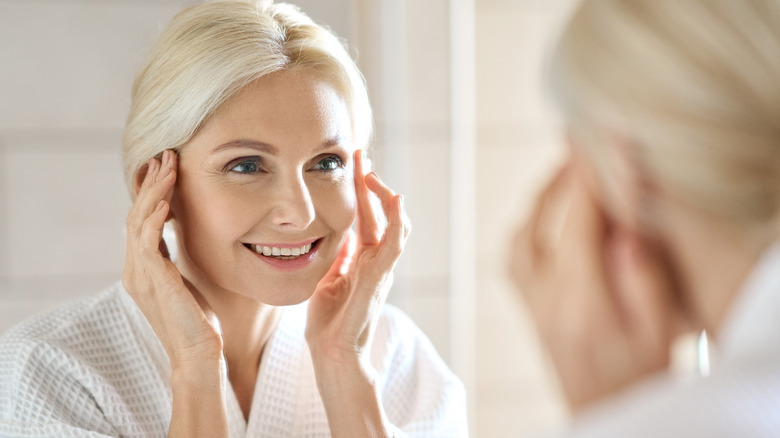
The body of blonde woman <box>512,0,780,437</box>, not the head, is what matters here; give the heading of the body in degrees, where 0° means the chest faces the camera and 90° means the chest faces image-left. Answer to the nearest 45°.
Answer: approximately 135°

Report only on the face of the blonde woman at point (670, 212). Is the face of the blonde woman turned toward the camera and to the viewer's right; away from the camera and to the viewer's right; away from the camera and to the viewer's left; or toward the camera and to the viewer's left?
away from the camera and to the viewer's left
